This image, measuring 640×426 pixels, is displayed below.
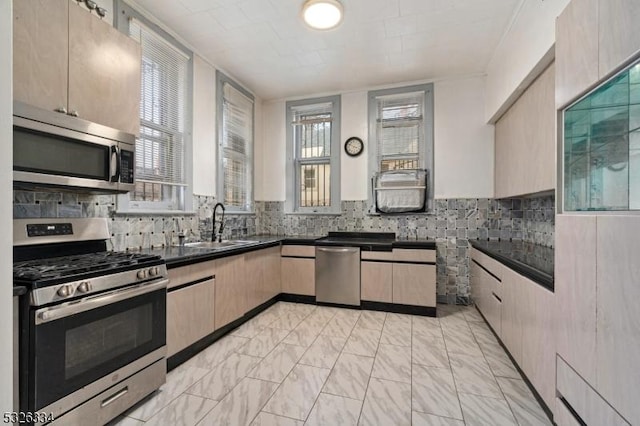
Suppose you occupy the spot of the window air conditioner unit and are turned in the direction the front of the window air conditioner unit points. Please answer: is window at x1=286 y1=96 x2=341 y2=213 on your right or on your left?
on your right

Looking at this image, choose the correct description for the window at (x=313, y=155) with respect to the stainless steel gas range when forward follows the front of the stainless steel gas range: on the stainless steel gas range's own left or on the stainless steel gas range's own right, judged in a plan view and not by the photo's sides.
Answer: on the stainless steel gas range's own left

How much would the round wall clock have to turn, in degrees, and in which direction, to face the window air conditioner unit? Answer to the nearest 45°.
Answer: approximately 90° to its left

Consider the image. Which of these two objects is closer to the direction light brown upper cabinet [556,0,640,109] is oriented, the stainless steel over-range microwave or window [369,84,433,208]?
the stainless steel over-range microwave

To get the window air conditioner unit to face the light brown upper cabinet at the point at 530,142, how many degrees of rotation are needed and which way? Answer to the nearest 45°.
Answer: approximately 45° to its left

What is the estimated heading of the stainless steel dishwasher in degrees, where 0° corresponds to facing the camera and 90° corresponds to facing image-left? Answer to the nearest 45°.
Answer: approximately 0°

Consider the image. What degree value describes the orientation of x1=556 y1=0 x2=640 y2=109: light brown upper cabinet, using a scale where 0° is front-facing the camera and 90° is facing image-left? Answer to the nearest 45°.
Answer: approximately 45°

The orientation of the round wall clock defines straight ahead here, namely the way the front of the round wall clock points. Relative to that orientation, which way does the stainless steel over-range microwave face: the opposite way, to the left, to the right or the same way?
to the left

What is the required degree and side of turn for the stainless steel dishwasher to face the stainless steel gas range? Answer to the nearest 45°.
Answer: approximately 45° to its right
